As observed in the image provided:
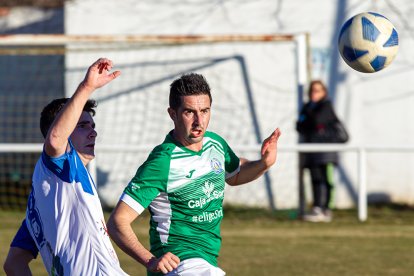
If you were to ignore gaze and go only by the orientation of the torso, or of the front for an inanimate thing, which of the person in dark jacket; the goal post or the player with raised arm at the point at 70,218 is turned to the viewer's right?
the player with raised arm

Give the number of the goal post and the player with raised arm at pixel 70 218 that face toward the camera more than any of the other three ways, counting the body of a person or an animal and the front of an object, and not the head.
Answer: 1

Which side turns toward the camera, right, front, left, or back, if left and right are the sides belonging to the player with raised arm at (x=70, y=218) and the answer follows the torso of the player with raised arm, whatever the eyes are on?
right

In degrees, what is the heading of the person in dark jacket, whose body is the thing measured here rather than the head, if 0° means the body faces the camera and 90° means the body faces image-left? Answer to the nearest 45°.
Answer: approximately 45°

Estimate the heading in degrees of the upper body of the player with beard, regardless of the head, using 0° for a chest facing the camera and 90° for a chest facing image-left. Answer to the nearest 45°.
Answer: approximately 315°

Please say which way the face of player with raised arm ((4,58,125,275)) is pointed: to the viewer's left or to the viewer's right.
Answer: to the viewer's right

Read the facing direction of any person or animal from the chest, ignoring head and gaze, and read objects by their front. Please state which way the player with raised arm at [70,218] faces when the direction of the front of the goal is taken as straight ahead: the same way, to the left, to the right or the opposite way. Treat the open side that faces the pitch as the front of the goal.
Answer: to the left

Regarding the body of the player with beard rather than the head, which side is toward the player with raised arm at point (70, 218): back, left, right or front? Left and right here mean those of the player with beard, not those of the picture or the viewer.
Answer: right
